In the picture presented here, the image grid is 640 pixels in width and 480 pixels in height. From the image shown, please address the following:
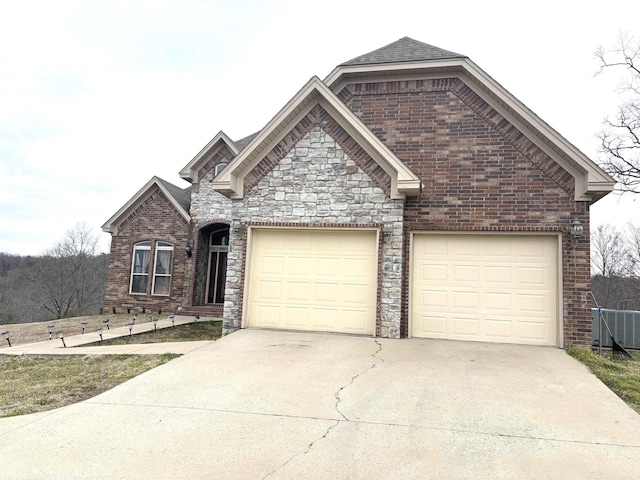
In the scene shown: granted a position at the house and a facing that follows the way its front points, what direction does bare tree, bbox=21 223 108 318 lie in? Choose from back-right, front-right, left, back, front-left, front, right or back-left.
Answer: back-right

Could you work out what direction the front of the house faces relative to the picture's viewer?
facing the viewer
